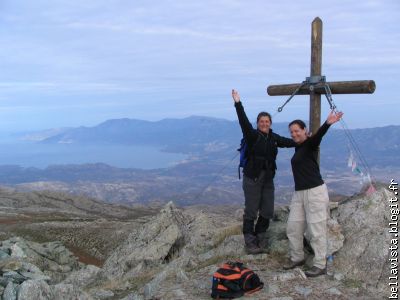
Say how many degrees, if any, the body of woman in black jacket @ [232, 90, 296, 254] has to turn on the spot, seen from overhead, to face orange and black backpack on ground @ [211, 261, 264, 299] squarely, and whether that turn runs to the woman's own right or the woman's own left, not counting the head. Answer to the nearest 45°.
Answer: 0° — they already face it

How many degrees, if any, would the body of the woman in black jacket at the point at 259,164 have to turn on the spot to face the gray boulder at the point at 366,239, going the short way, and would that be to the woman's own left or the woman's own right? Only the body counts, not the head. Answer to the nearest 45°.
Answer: approximately 90° to the woman's own left

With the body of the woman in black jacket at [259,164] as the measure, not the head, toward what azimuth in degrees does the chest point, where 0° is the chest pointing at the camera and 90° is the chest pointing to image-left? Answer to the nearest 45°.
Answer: approximately 0°

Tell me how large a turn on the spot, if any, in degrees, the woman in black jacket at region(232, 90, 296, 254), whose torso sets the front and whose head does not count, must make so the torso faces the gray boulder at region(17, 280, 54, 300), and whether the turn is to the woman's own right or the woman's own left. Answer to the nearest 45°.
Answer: approximately 90° to the woman's own right
